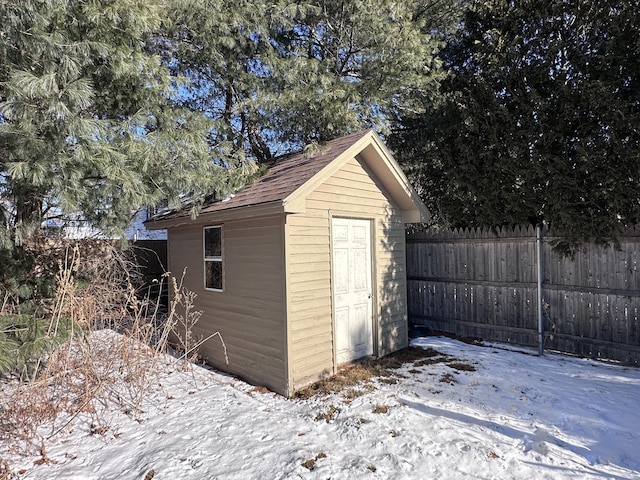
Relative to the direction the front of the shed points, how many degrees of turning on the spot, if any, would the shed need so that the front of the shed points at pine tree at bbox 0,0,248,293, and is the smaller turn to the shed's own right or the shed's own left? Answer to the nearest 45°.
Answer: approximately 90° to the shed's own right

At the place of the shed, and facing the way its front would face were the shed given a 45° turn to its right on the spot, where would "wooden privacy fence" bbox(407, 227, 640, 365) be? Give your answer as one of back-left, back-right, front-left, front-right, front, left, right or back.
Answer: left

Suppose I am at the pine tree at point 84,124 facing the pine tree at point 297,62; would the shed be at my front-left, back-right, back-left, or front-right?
front-right

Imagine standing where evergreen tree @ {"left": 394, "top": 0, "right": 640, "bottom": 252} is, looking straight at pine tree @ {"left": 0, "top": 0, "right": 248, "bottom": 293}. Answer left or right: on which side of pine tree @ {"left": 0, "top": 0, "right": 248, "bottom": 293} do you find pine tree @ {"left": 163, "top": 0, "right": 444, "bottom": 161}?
right

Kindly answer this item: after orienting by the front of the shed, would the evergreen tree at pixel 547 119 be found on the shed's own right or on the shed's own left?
on the shed's own left

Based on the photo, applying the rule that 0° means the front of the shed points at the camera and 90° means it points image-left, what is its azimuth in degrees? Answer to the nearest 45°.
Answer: approximately 315°
